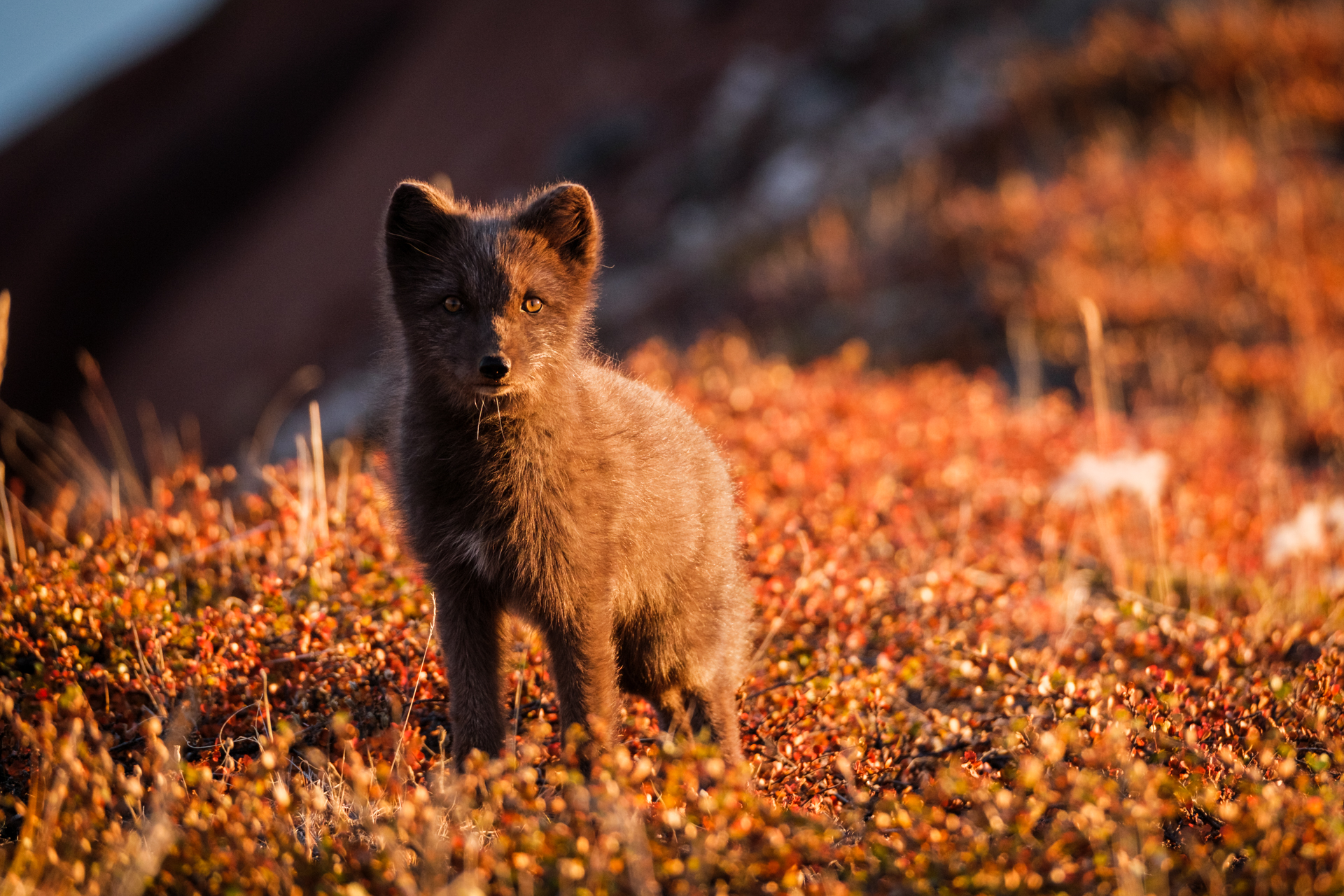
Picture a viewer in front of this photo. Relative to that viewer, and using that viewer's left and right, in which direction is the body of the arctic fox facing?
facing the viewer and to the left of the viewer

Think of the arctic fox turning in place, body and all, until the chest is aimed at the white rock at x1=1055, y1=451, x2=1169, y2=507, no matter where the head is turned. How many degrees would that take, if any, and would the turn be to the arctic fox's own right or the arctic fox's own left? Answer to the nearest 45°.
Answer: approximately 180°

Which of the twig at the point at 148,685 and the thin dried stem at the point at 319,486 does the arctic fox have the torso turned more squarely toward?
the twig
